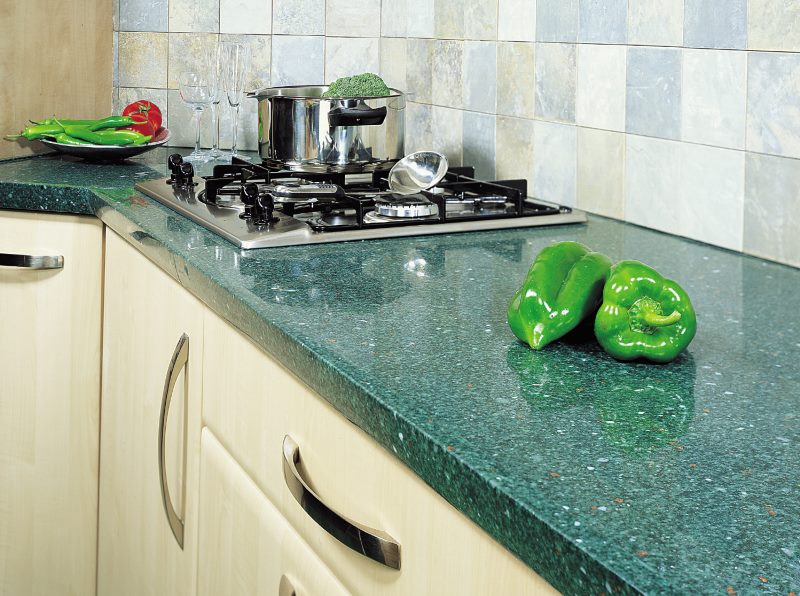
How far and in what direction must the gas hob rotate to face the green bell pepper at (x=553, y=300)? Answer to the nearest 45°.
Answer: approximately 45° to its left

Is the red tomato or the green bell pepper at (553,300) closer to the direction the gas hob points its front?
the green bell pepper

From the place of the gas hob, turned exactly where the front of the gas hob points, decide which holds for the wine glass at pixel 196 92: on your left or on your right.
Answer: on your right

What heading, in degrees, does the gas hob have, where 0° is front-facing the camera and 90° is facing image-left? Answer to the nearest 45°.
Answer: approximately 45°

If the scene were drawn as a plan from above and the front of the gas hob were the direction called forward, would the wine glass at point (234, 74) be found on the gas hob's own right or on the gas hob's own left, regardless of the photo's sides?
on the gas hob's own right

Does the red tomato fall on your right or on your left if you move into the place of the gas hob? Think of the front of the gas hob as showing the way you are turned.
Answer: on your right
